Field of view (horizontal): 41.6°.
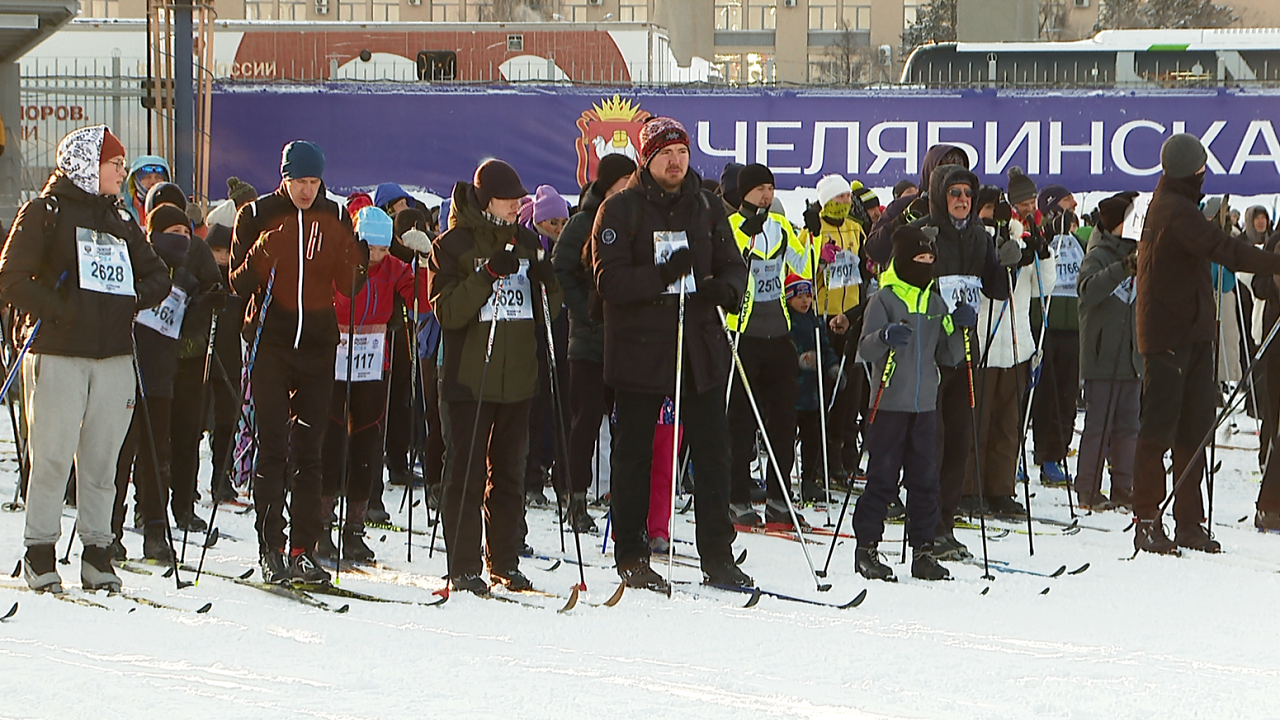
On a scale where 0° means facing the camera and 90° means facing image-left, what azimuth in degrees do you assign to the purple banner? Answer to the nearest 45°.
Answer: approximately 0°

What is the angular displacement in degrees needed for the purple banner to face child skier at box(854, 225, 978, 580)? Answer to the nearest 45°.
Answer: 0° — it already faces them

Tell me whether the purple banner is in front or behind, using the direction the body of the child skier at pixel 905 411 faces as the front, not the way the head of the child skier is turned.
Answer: behind

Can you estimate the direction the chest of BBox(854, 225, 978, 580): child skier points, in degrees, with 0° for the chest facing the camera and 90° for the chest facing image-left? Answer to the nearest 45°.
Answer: approximately 315°
